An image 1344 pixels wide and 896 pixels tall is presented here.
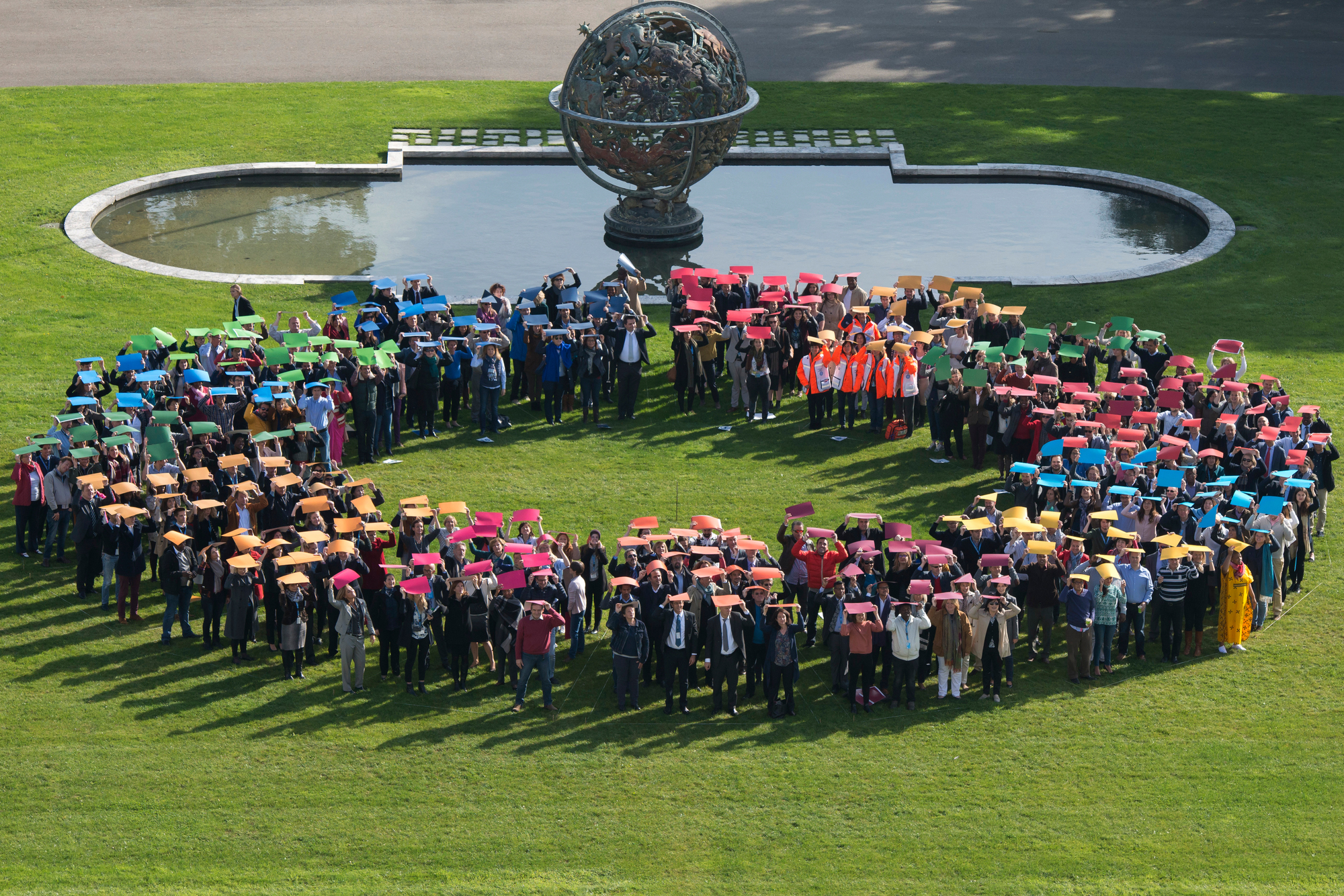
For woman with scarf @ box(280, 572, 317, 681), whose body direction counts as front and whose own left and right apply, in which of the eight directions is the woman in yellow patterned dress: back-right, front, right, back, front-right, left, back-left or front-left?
left

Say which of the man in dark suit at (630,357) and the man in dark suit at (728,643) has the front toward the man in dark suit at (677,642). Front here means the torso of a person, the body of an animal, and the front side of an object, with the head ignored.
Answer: the man in dark suit at (630,357)

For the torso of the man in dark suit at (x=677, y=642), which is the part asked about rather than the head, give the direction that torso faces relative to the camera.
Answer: toward the camera

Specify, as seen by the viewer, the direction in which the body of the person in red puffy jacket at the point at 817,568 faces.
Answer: toward the camera

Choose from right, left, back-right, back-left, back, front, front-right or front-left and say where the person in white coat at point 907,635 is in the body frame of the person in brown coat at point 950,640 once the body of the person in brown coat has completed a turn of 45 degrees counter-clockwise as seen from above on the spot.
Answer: right

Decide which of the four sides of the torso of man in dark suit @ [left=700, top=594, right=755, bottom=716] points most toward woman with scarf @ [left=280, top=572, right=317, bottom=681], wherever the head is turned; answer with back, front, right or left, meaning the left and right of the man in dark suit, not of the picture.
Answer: right

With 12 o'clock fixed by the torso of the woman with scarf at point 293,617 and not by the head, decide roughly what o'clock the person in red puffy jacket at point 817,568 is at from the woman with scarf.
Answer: The person in red puffy jacket is roughly at 9 o'clock from the woman with scarf.

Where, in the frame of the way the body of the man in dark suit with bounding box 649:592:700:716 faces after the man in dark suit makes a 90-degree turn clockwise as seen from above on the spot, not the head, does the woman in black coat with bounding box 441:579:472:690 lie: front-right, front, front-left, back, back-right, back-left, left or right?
front

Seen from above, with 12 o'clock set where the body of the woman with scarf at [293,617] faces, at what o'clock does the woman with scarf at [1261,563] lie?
the woman with scarf at [1261,563] is roughly at 9 o'clock from the woman with scarf at [293,617].

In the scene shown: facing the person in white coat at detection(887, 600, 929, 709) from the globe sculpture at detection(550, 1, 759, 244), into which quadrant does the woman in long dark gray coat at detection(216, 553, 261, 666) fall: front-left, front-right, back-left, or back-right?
front-right

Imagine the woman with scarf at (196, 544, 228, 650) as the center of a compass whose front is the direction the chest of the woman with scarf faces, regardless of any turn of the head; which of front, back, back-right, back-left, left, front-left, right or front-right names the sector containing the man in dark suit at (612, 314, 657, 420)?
left

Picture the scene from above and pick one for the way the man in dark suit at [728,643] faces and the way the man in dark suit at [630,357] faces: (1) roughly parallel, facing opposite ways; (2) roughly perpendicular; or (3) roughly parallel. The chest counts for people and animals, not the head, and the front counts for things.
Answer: roughly parallel

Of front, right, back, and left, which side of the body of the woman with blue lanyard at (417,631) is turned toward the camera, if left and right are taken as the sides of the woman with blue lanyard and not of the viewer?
front

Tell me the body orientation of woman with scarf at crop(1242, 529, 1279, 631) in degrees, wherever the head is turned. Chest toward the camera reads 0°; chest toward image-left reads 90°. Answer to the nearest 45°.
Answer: approximately 45°

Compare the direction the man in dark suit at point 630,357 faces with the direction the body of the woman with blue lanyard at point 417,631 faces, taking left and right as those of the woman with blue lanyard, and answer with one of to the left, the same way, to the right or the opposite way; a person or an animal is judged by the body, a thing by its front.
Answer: the same way

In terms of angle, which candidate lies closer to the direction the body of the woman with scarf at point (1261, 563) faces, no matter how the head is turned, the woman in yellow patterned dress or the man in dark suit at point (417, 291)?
the woman in yellow patterned dress

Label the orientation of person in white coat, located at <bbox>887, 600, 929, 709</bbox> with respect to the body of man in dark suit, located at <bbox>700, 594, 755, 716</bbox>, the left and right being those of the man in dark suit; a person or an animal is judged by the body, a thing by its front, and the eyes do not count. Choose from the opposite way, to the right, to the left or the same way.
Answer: the same way

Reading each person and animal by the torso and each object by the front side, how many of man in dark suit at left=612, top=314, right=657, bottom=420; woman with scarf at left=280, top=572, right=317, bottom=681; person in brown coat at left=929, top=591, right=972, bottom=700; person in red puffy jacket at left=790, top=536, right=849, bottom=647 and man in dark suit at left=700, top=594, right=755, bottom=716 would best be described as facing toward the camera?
5

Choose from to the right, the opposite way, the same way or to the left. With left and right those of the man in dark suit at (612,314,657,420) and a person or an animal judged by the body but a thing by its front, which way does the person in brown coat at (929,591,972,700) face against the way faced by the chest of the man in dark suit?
the same way
